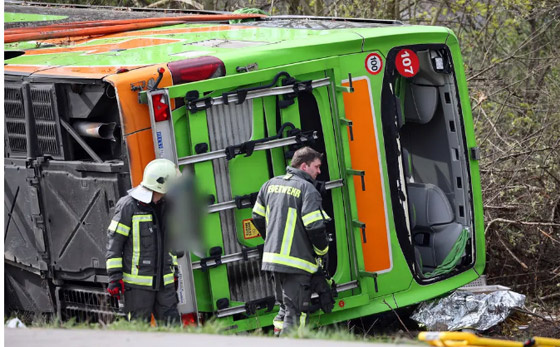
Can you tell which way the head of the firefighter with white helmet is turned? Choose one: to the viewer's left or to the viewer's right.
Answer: to the viewer's right

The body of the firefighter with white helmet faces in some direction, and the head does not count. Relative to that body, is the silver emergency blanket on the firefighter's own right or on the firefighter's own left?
on the firefighter's own left

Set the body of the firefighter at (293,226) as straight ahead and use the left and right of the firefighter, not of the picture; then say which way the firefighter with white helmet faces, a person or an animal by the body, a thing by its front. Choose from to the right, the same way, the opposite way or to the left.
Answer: to the right

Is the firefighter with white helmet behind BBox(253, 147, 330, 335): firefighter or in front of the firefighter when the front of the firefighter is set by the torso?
behind
